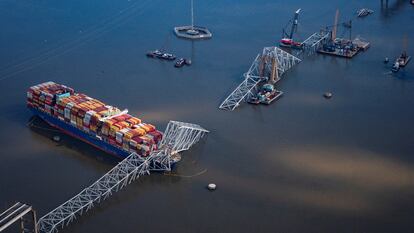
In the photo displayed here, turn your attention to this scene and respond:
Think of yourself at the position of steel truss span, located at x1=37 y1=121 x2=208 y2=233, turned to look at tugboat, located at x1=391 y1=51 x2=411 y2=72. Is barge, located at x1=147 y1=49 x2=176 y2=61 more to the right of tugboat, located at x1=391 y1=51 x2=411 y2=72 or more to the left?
left

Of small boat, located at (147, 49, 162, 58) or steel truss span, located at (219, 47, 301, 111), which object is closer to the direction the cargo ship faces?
the steel truss span

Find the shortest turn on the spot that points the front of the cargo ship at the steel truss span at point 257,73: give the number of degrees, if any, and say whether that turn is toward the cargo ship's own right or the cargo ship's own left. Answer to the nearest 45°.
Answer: approximately 90° to the cargo ship's own left

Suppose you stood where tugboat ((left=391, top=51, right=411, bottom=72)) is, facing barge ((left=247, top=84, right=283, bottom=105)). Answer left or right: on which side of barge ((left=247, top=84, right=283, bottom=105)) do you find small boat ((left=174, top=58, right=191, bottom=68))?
right

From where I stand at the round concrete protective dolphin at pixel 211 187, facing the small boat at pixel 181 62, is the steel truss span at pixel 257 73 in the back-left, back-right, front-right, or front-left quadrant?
front-right

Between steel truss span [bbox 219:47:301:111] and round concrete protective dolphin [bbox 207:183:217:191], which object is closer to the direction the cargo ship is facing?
the round concrete protective dolphin

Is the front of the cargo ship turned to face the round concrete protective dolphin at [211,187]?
yes

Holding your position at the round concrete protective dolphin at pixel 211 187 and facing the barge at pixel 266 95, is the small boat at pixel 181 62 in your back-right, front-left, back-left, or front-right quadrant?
front-left

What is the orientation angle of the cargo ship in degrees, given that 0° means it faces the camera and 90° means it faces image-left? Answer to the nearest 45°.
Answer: approximately 315°

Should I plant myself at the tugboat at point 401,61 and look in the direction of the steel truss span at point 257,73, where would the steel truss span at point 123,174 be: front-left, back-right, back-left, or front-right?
front-left

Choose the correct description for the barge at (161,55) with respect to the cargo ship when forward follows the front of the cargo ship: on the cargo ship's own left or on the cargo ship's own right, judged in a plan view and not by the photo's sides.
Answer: on the cargo ship's own left

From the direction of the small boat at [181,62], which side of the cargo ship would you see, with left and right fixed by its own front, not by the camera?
left

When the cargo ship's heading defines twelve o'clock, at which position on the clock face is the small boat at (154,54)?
The small boat is roughly at 8 o'clock from the cargo ship.

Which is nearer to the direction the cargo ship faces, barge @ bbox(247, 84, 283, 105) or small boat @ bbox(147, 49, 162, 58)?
the barge
